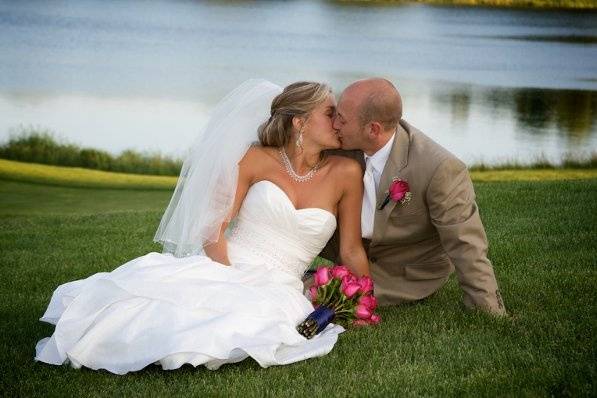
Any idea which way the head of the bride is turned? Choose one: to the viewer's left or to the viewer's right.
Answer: to the viewer's right

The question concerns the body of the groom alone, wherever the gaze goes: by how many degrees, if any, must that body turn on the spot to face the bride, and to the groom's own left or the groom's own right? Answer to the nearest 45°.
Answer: approximately 45° to the groom's own right

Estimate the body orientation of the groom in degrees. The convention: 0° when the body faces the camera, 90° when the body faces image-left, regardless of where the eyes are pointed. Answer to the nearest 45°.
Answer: approximately 45°

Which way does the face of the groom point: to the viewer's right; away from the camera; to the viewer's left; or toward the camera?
to the viewer's left
